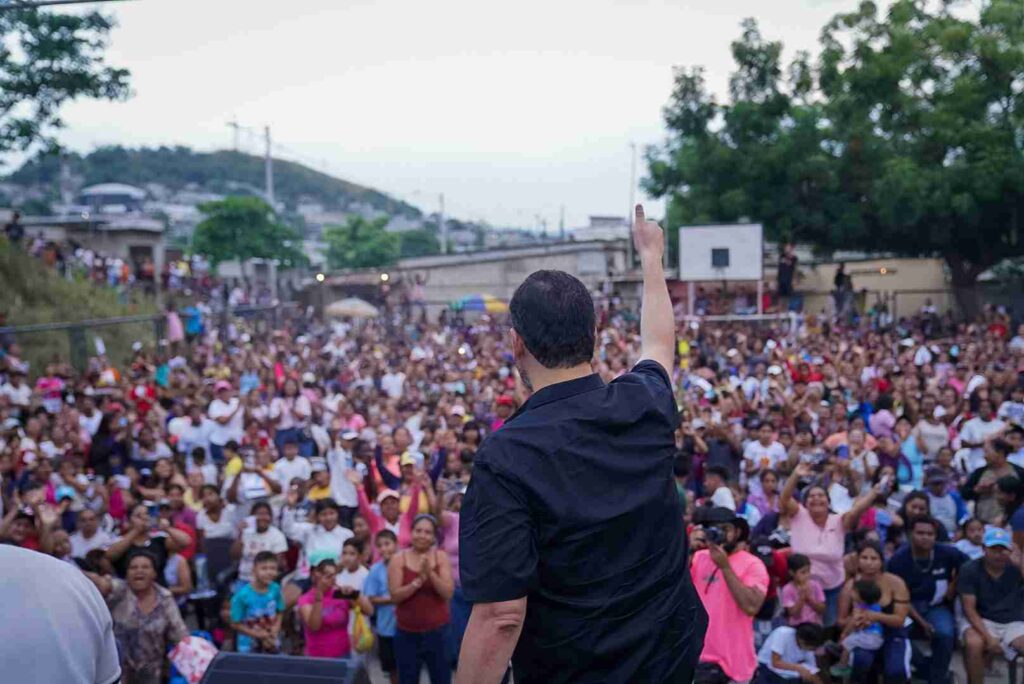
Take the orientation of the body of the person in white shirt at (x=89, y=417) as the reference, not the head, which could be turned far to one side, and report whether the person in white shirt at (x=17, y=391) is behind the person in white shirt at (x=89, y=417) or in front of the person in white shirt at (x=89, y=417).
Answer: behind

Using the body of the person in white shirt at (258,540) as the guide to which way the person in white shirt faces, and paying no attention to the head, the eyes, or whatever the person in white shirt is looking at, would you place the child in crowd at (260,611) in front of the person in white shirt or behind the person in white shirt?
in front

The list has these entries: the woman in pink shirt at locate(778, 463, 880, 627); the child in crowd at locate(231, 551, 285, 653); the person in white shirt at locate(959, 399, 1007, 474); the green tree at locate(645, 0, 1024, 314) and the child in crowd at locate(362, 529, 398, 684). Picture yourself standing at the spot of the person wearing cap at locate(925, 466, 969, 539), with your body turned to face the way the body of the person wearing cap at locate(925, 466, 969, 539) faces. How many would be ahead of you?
3

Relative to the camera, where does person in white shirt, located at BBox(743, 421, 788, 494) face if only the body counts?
toward the camera

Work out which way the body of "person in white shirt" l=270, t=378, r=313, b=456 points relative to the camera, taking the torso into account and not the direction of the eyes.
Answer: toward the camera

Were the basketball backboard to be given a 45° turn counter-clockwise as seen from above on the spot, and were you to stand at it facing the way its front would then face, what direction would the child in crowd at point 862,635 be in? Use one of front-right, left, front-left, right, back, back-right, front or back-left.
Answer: front-right

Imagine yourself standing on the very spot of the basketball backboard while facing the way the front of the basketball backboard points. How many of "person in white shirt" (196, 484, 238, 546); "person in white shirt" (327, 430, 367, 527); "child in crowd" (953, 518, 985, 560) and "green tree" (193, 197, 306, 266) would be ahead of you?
3

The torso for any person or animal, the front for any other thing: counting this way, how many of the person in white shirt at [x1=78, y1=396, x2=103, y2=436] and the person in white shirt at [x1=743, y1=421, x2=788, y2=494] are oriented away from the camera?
0

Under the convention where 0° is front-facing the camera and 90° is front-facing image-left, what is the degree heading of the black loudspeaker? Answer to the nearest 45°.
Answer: approximately 180°

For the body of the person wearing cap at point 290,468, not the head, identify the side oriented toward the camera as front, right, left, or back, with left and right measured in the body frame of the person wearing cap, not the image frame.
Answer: front

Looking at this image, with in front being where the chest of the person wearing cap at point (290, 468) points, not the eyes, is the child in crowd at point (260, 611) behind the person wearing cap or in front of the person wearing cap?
in front

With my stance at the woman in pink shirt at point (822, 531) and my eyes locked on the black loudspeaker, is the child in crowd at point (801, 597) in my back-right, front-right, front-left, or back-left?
front-left

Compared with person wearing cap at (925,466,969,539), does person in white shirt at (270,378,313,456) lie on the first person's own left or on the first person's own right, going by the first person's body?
on the first person's own right

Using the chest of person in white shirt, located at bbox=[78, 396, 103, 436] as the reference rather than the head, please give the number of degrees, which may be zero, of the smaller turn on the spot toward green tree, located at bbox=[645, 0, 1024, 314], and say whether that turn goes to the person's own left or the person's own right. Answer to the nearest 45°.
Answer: approximately 135° to the person's own left
